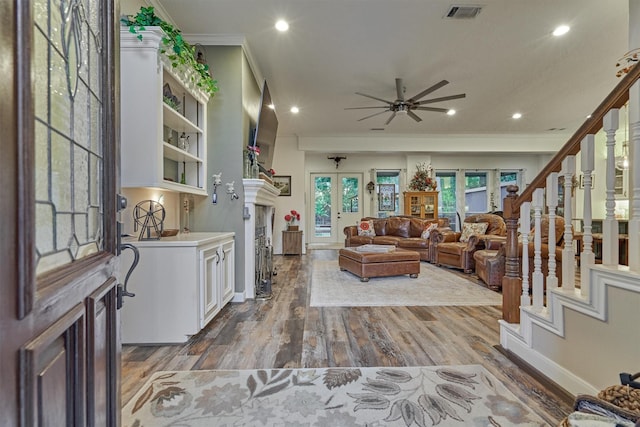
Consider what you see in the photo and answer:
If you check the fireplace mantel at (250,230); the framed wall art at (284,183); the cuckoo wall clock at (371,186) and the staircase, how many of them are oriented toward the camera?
2

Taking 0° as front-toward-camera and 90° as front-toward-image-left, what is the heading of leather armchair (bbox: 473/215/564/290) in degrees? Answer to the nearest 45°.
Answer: approximately 45°

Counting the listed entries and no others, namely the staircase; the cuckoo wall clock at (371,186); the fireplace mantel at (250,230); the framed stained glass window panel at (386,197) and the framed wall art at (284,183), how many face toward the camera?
3

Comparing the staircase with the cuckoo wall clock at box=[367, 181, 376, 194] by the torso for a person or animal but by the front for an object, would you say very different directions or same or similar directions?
very different directions

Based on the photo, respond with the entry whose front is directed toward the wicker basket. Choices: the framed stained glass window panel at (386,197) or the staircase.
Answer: the framed stained glass window panel

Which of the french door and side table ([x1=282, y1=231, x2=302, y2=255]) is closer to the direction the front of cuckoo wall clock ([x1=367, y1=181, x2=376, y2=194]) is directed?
the side table

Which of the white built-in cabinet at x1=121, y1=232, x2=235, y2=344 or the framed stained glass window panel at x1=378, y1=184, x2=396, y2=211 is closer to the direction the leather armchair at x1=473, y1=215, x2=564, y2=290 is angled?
the white built-in cabinet

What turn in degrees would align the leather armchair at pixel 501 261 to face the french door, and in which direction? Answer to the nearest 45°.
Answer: approximately 90° to its right

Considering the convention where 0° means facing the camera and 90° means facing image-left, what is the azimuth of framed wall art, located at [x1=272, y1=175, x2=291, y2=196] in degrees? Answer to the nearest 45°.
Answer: approximately 0°

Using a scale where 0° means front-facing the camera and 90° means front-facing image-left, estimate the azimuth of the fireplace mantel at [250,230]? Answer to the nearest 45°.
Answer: approximately 270°
